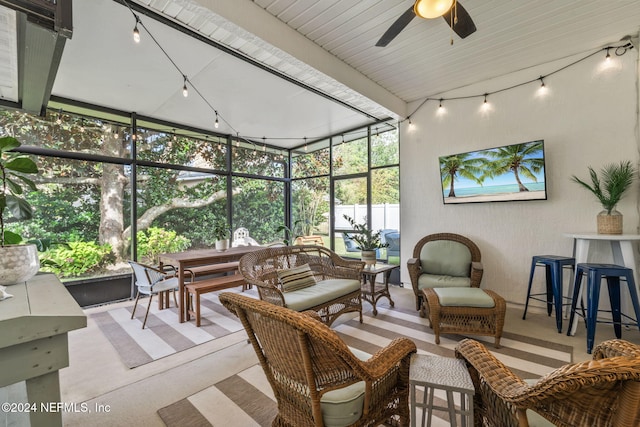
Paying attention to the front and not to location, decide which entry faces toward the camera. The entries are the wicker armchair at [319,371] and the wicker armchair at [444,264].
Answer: the wicker armchair at [444,264]

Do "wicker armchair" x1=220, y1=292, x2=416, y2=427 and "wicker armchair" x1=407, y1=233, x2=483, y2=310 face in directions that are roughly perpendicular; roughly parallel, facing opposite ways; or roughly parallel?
roughly parallel, facing opposite ways

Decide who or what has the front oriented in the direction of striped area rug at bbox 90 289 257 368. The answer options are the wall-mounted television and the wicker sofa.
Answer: the wall-mounted television

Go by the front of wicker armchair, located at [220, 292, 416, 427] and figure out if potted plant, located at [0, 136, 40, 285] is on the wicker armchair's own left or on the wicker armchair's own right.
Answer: on the wicker armchair's own left

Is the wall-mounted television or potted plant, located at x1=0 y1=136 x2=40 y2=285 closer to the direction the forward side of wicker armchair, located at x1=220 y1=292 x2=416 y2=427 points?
the wall-mounted television

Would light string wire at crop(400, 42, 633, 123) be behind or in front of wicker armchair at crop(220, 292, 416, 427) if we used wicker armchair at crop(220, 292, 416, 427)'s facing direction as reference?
in front

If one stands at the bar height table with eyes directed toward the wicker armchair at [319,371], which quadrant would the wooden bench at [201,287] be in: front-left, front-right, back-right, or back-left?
front-right

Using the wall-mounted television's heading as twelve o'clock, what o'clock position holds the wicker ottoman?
The wicker ottoman is roughly at 11 o'clock from the wall-mounted television.

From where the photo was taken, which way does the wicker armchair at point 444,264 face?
toward the camera

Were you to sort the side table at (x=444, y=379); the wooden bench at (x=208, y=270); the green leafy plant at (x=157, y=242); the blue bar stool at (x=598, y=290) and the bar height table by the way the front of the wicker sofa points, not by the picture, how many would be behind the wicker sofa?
2

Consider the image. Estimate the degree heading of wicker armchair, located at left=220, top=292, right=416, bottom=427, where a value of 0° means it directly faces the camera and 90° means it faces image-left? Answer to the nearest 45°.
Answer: approximately 225°

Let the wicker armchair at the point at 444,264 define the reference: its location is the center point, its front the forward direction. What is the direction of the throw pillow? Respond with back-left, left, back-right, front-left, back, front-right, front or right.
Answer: front-right

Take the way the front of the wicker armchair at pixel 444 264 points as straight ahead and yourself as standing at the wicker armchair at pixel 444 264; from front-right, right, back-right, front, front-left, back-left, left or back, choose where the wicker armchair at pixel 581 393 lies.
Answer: front

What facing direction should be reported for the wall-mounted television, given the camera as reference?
facing the viewer and to the left of the viewer

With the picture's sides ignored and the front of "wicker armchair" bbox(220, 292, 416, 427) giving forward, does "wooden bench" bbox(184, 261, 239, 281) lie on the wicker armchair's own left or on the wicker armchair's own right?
on the wicker armchair's own left

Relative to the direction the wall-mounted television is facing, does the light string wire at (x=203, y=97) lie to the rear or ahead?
ahead

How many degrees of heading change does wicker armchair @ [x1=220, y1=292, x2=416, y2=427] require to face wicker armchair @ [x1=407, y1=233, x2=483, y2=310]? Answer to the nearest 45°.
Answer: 0° — it already faces it
